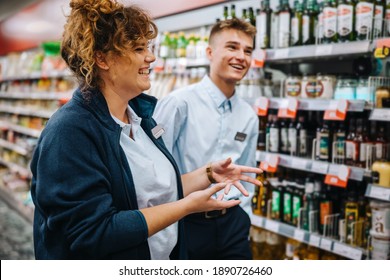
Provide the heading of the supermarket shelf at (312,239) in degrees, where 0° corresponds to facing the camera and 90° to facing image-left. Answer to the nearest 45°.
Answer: approximately 45°

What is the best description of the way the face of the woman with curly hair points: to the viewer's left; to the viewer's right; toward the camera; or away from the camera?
to the viewer's right

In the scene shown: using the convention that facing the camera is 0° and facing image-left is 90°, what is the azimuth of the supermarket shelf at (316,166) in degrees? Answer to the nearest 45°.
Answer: approximately 45°

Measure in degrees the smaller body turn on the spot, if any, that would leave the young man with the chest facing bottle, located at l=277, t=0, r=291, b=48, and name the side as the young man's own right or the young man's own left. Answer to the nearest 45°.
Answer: approximately 90° to the young man's own left

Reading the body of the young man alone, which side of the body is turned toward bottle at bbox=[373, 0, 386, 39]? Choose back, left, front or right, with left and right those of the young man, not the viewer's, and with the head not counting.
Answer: left

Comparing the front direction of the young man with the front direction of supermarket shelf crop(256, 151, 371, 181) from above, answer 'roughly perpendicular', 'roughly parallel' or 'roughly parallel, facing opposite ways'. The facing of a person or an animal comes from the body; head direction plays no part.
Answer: roughly perpendicular

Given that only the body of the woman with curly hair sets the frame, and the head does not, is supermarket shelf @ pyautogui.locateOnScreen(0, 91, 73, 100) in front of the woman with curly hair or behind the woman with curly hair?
behind
